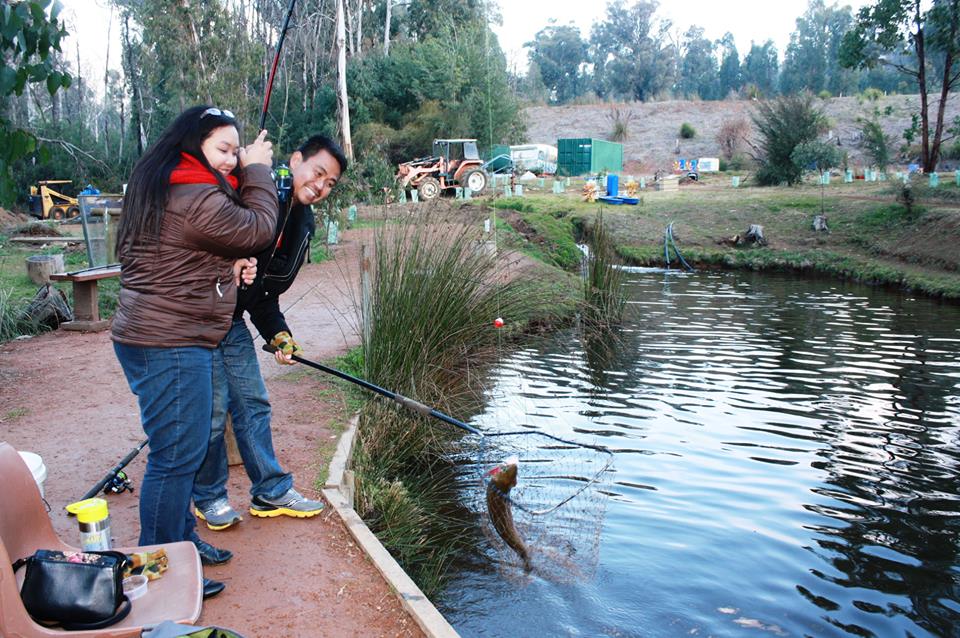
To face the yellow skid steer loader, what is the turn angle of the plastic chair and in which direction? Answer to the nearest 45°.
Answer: approximately 90° to its left

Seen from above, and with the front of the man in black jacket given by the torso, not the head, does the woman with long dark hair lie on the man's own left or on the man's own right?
on the man's own right

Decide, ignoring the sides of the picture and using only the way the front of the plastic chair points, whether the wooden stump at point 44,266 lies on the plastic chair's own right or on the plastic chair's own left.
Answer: on the plastic chair's own left

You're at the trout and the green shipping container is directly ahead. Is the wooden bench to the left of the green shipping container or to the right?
left

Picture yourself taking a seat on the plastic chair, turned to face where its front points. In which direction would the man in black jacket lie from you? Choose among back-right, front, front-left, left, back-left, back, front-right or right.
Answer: front-left

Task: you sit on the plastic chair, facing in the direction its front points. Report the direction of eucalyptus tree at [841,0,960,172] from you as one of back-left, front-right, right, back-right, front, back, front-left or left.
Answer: front-left

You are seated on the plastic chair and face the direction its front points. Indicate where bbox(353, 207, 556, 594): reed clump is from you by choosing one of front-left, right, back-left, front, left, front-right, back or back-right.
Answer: front-left

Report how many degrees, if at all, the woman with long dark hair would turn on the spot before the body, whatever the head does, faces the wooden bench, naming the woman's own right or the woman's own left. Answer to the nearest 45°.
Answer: approximately 90° to the woman's own left

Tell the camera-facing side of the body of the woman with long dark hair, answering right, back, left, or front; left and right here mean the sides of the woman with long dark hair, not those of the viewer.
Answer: right

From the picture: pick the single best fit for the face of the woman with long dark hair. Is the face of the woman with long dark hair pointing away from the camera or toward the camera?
toward the camera

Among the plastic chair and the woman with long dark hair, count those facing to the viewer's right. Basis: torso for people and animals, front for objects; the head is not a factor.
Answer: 2

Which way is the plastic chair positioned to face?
to the viewer's right

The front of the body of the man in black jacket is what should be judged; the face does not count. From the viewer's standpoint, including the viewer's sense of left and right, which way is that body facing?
facing the viewer and to the right of the viewer
